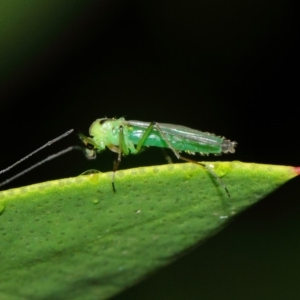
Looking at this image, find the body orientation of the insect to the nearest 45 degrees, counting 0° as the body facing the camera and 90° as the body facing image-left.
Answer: approximately 90°
